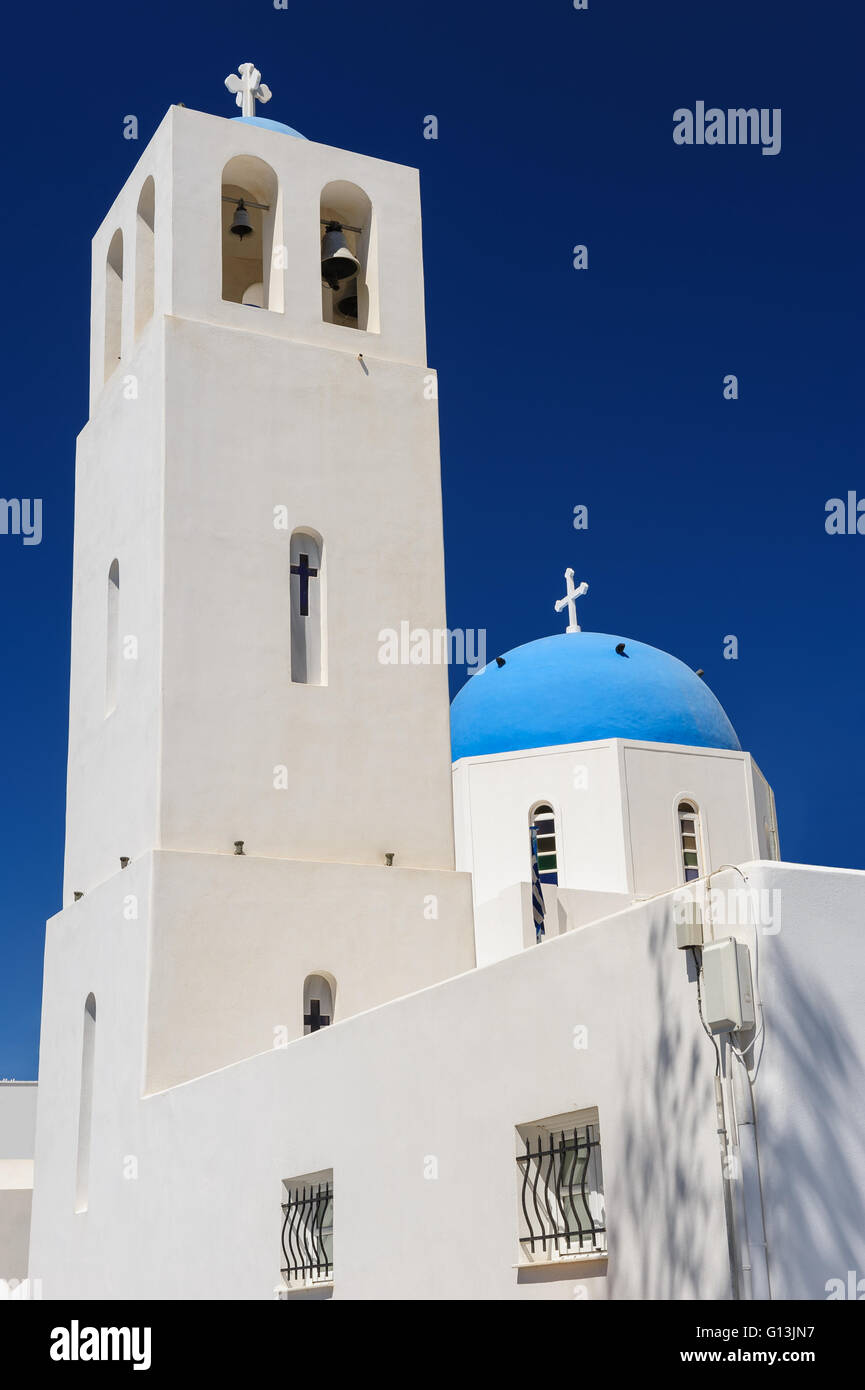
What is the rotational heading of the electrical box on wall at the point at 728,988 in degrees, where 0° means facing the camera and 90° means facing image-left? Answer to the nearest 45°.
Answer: approximately 45°
